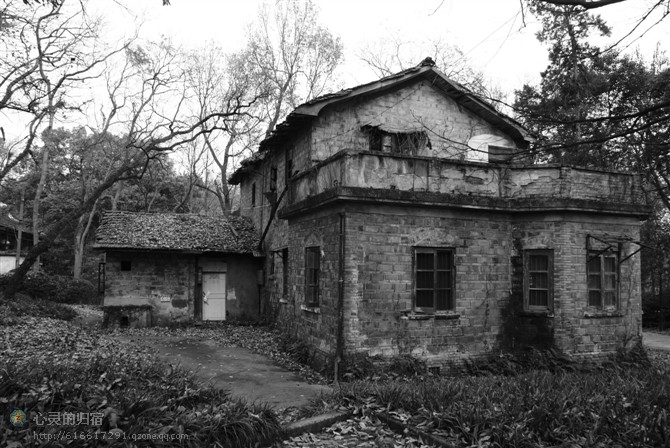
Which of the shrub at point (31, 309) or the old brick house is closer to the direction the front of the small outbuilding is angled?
the old brick house

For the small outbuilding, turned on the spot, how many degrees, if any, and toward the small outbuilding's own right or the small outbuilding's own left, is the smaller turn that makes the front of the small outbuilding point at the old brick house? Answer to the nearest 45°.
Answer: approximately 45° to the small outbuilding's own left

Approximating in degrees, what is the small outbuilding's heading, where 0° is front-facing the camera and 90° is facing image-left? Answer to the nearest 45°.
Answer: approximately 0°

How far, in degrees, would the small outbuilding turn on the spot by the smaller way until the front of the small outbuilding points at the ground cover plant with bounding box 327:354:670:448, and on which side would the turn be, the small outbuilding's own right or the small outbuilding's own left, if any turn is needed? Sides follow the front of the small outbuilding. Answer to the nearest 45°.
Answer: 0° — it already faces it

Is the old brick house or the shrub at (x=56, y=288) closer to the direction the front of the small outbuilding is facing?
the old brick house

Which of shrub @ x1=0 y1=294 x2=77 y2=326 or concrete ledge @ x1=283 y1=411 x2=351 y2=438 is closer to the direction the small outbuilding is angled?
the concrete ledge

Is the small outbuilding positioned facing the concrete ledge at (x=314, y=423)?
yes

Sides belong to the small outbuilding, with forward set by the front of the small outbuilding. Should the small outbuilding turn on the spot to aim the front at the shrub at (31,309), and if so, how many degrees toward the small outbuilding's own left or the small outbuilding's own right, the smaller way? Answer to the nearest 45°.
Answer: approximately 90° to the small outbuilding's own right
